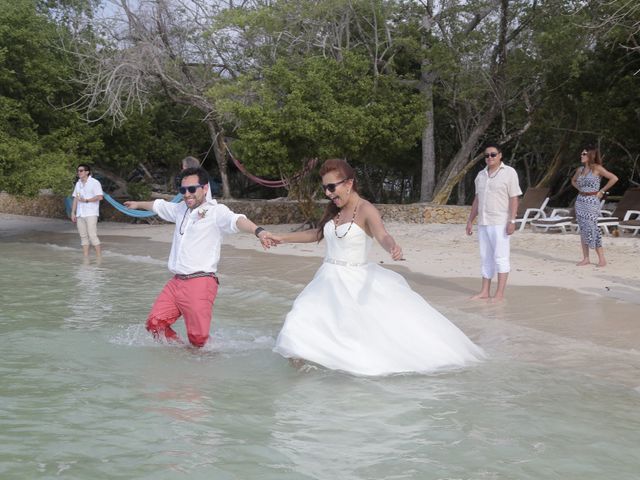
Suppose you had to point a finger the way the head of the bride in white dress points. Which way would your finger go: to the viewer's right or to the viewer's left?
to the viewer's left

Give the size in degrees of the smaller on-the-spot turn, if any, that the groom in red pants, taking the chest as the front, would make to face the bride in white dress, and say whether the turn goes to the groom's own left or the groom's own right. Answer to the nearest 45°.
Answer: approximately 90° to the groom's own left

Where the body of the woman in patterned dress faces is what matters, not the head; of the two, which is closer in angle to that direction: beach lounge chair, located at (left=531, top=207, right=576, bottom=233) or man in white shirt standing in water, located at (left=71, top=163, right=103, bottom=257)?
the man in white shirt standing in water

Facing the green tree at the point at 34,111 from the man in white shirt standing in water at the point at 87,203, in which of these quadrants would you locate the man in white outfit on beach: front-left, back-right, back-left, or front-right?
back-right

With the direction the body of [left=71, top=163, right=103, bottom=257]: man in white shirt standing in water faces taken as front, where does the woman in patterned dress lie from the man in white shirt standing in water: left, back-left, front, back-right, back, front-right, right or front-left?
left

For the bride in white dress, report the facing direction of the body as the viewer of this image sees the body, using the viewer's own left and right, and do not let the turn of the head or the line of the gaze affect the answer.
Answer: facing the viewer and to the left of the viewer

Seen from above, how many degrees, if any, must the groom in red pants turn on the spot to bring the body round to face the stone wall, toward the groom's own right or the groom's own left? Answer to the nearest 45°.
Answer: approximately 135° to the groom's own right

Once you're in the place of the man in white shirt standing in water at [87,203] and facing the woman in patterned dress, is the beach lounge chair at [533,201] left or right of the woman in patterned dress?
left

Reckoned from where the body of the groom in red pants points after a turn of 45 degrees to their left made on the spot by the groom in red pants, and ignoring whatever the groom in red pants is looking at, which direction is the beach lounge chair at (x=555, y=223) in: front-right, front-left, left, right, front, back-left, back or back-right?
back-left

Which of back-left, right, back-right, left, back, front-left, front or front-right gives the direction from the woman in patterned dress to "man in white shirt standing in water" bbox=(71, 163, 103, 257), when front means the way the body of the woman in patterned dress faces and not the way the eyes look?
front-right
